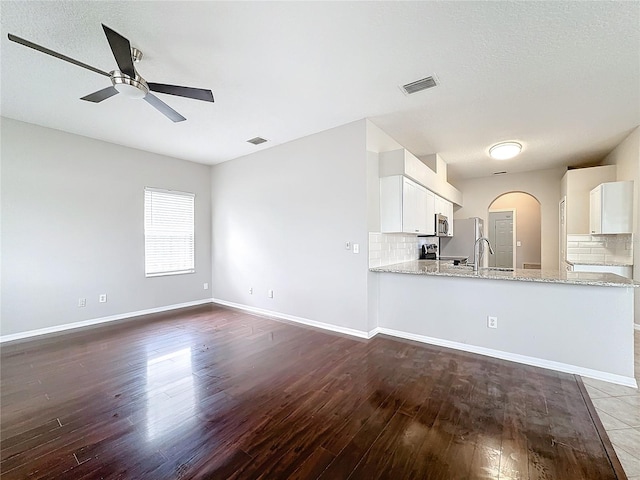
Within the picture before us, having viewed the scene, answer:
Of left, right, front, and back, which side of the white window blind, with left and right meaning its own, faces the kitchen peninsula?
front

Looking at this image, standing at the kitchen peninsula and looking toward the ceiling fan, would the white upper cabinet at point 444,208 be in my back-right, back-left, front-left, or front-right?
back-right

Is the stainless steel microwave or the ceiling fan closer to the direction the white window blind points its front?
the stainless steel microwave

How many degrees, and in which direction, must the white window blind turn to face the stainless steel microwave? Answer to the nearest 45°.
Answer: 0° — it already faces it

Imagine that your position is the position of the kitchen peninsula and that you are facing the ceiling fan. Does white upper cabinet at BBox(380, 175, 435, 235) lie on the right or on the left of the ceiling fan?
right

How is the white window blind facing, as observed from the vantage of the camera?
facing the viewer and to the right of the viewer

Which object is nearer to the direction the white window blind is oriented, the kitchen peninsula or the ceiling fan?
the kitchen peninsula

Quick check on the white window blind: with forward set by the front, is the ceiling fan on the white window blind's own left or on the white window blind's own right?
on the white window blind's own right

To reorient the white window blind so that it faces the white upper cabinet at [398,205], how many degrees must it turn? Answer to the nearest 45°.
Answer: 0° — it already faces it

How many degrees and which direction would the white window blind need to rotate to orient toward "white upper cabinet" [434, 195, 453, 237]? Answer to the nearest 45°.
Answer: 0° — it already faces it
